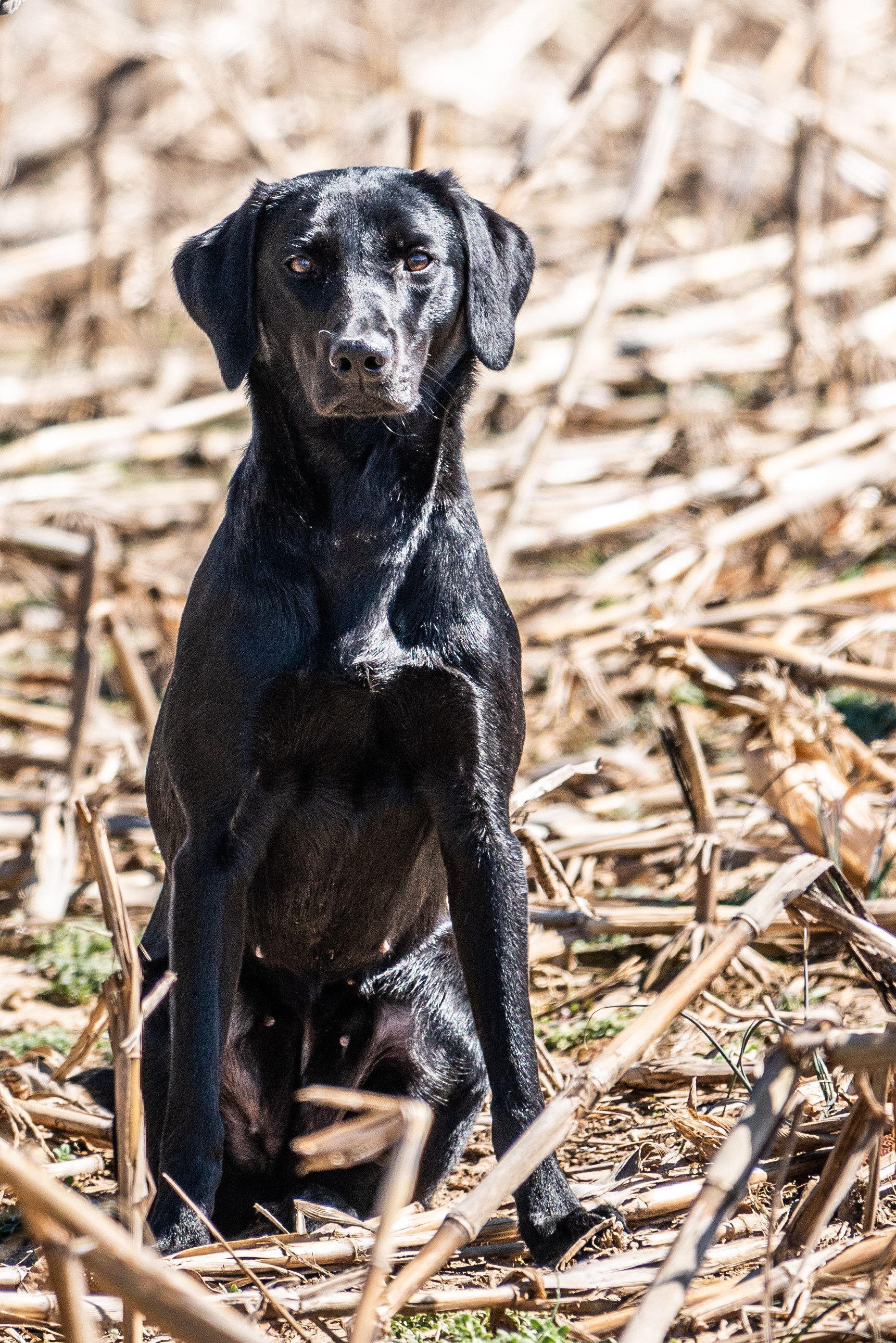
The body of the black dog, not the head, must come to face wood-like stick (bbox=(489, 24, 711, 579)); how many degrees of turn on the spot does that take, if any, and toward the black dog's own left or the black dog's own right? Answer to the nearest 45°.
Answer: approximately 180°

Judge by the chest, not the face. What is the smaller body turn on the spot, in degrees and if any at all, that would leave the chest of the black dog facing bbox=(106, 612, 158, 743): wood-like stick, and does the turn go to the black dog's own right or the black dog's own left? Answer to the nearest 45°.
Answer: approximately 180°

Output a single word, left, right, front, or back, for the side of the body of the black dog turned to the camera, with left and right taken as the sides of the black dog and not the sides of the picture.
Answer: front

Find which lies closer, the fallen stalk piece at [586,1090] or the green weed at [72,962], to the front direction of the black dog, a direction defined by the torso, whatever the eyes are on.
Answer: the fallen stalk piece

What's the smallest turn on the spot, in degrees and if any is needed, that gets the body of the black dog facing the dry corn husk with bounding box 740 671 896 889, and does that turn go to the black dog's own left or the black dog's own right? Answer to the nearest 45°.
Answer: approximately 135° to the black dog's own left

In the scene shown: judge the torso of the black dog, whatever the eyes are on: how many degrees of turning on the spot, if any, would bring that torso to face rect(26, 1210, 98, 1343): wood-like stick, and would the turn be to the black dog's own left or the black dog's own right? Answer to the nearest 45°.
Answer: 0° — it already faces it
